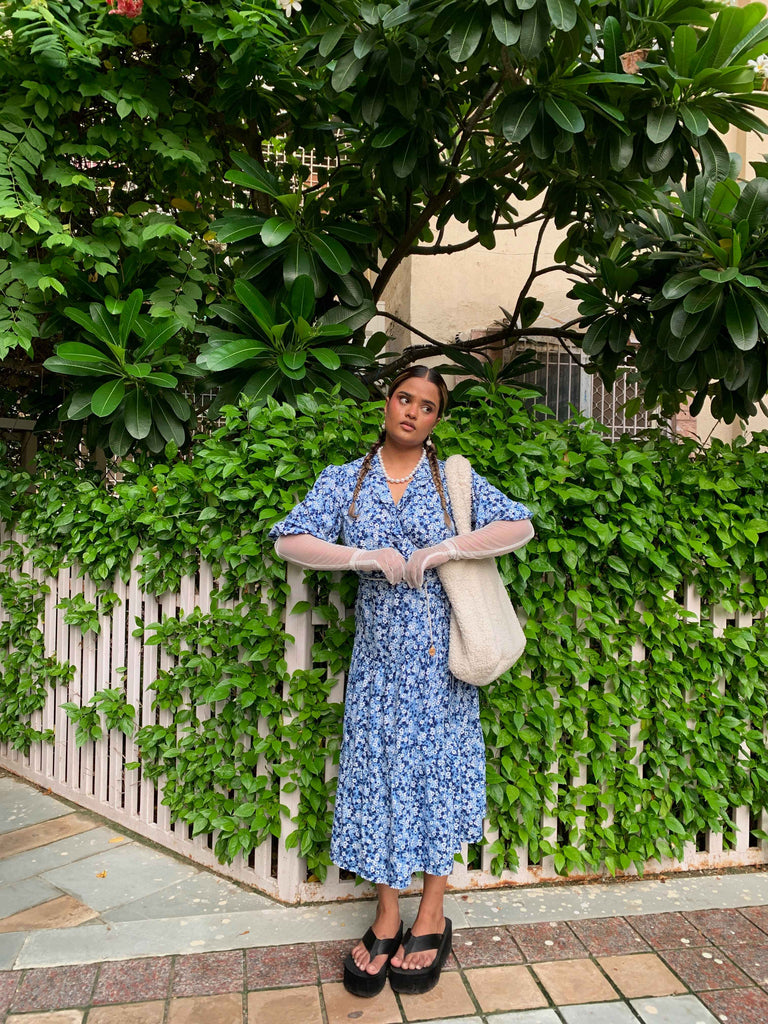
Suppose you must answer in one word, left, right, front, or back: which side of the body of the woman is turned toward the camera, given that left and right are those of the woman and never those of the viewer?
front

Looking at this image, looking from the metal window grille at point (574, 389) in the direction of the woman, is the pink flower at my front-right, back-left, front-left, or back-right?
front-right

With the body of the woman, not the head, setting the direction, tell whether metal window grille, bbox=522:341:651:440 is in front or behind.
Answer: behind
